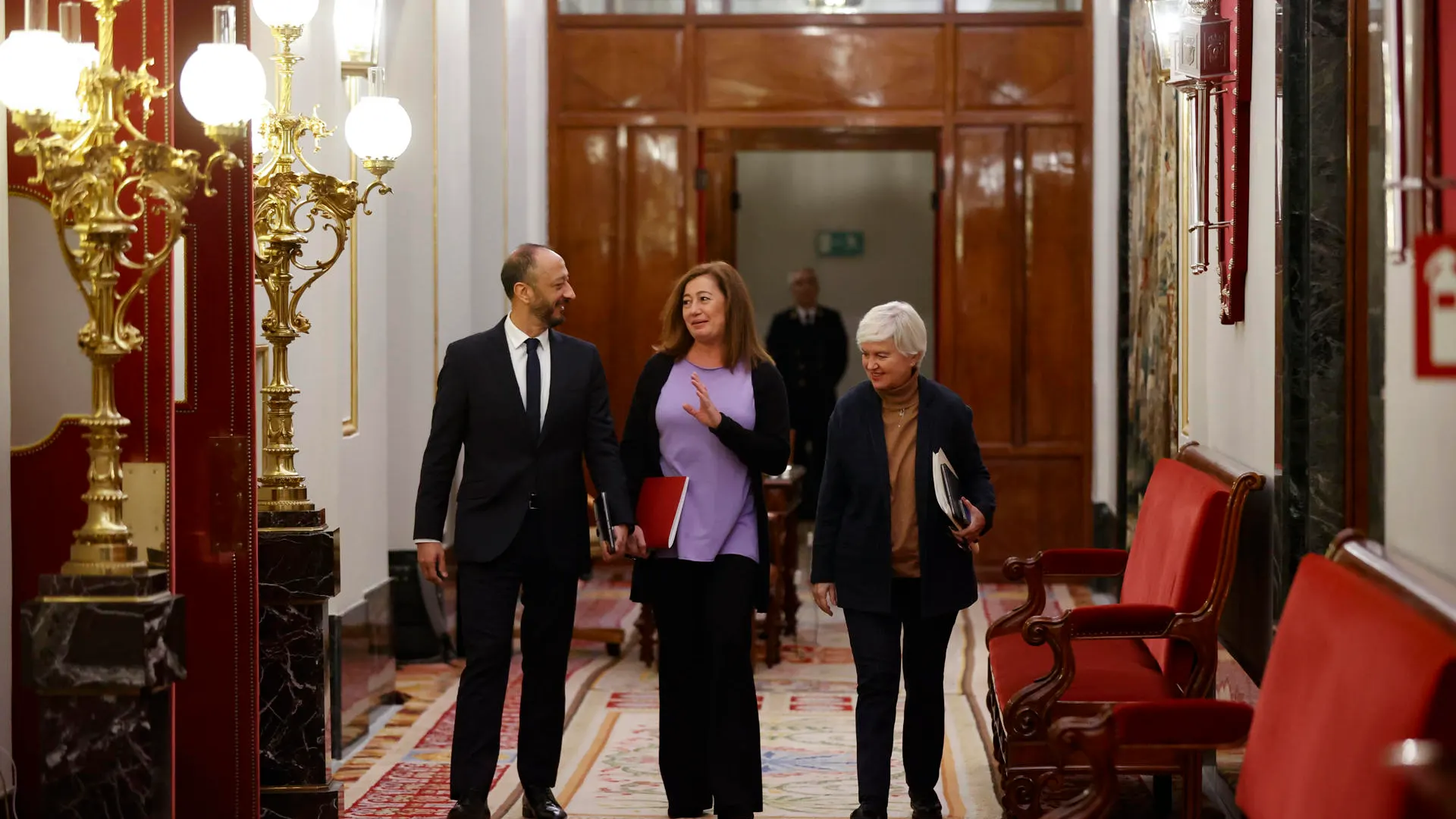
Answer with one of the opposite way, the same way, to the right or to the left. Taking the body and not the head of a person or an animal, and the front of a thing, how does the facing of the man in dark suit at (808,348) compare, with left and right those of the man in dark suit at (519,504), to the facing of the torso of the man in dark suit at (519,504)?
the same way

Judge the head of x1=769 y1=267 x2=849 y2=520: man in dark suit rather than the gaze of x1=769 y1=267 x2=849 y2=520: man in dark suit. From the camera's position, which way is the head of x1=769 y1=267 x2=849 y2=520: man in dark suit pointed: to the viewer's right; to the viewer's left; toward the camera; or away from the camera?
toward the camera

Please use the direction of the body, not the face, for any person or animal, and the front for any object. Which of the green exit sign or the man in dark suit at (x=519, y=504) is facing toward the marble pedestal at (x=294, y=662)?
the green exit sign

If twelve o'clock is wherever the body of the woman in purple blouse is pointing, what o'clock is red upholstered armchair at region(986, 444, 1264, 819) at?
The red upholstered armchair is roughly at 10 o'clock from the woman in purple blouse.

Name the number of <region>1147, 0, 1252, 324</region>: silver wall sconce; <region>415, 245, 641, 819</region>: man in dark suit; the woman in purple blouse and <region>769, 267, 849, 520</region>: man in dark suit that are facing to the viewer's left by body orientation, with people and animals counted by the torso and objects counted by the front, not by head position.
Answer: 1

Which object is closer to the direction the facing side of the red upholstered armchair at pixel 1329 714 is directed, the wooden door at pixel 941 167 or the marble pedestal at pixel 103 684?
the marble pedestal

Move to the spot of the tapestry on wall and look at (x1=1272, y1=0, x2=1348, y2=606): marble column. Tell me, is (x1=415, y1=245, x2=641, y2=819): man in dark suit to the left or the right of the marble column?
right

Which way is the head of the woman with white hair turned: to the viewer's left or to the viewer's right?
to the viewer's left

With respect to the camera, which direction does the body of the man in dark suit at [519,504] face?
toward the camera

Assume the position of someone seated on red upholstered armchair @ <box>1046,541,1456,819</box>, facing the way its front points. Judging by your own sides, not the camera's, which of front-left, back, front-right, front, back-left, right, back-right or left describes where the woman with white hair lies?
right

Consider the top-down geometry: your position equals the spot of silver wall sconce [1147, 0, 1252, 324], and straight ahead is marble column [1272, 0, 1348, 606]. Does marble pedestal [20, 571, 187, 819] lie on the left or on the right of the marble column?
right

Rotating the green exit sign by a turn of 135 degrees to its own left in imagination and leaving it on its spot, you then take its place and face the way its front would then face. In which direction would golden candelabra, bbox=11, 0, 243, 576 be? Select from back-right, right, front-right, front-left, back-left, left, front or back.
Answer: back-right

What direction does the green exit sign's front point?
toward the camera

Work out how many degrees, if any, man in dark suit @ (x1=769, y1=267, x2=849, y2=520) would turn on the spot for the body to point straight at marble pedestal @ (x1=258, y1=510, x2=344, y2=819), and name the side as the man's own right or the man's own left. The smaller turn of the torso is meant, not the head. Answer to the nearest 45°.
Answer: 0° — they already face it

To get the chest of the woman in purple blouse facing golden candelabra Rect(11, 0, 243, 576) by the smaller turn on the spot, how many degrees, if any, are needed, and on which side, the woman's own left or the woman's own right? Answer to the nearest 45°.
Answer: approximately 45° to the woman's own right

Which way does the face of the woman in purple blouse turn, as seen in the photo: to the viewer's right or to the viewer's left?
to the viewer's left

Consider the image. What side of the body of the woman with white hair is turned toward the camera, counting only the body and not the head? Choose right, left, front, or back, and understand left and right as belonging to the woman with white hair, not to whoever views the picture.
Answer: front

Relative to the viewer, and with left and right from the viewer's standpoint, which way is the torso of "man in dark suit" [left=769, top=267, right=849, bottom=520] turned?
facing the viewer
